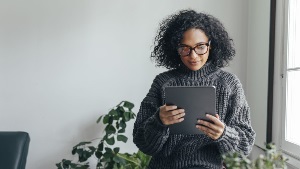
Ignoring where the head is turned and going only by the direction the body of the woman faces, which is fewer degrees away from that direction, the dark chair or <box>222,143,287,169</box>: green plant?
the green plant

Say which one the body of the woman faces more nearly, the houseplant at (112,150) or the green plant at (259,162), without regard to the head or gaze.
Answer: the green plant

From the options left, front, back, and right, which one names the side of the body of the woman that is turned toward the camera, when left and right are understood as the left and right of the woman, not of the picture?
front

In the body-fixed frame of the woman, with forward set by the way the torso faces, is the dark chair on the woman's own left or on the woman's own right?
on the woman's own right

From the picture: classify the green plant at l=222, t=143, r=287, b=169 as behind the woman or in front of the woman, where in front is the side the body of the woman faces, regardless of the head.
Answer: in front
